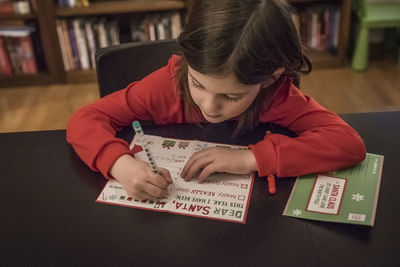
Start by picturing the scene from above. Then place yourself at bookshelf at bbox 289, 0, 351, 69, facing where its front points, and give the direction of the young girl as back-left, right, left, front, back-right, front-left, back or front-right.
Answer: front

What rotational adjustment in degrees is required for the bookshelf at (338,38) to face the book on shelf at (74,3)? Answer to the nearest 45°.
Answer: approximately 90° to its right

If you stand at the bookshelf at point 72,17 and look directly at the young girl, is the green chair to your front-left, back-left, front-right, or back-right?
front-left

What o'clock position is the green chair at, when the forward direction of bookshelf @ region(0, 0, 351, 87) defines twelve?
The green chair is roughly at 9 o'clock from the bookshelf.

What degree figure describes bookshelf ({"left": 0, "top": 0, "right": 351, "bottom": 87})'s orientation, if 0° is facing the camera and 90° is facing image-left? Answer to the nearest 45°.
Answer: approximately 0°

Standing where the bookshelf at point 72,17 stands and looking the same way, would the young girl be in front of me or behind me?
in front

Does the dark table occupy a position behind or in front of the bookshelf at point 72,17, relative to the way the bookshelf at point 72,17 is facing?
in front

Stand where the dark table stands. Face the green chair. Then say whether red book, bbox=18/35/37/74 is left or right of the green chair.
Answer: left
